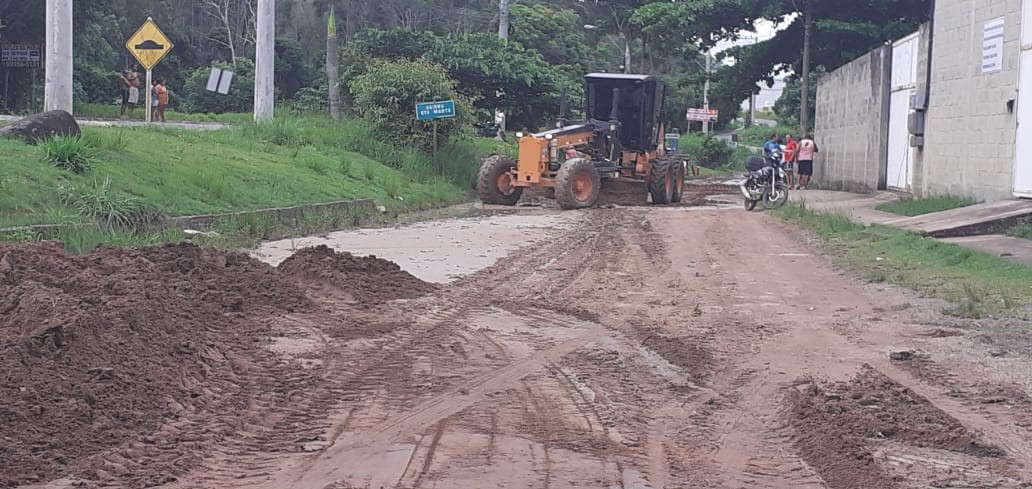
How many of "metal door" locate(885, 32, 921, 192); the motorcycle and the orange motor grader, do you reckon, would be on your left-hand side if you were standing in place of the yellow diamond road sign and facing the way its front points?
3

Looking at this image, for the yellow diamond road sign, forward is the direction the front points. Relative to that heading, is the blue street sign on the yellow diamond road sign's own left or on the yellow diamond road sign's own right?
on the yellow diamond road sign's own left

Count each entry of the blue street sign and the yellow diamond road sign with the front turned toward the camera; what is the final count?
2

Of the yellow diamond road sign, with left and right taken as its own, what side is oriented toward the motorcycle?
left

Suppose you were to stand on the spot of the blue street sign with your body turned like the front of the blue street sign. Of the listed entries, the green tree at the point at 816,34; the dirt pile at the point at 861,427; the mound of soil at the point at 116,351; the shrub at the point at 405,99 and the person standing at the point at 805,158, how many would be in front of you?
2

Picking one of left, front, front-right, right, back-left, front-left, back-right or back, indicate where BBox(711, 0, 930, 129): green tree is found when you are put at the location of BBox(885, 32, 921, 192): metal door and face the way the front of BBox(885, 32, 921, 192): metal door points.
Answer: back-right

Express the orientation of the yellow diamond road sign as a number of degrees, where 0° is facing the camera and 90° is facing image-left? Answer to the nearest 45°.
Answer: approximately 0°

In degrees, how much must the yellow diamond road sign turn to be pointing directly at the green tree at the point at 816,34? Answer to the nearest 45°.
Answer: approximately 135° to its left

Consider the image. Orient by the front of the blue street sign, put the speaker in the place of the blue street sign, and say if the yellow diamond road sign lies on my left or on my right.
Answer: on my right

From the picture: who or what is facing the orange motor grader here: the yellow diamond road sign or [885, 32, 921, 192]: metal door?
the metal door

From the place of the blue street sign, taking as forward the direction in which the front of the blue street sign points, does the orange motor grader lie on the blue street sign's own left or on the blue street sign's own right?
on the blue street sign's own left

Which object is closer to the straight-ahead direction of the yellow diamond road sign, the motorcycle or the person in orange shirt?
the motorcycle

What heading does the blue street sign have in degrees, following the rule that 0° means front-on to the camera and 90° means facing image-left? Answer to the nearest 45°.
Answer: approximately 0°
